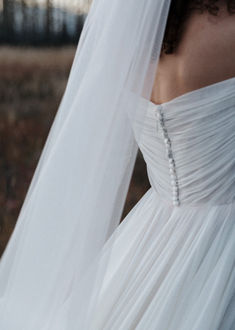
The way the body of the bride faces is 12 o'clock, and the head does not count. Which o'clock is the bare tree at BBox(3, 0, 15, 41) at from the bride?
The bare tree is roughly at 10 o'clock from the bride.

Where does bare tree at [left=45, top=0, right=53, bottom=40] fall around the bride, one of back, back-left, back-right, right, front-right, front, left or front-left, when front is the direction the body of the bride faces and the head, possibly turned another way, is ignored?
front-left
